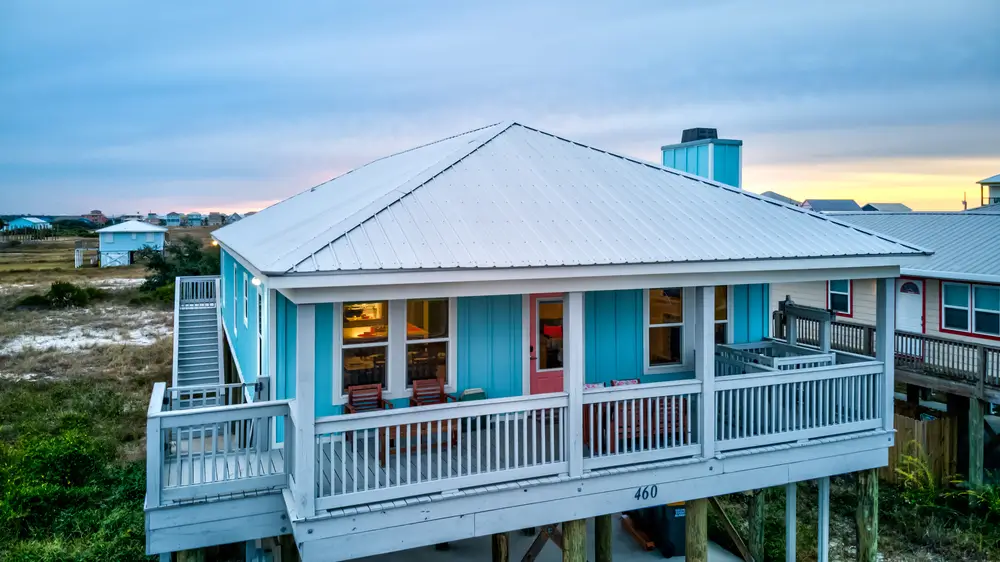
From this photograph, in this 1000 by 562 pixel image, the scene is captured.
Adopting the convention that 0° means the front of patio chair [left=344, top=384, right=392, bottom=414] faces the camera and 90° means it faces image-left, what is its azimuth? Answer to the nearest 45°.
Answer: approximately 0°

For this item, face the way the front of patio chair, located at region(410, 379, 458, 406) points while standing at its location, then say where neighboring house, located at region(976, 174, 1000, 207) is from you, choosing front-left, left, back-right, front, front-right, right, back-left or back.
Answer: back-left

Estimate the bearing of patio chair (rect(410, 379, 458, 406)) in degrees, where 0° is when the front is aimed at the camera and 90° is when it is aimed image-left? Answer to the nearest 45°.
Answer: approximately 0°

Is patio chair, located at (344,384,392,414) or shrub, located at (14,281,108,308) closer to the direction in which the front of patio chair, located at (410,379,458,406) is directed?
the patio chair

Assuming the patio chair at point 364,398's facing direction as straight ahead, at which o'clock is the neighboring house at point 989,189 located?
The neighboring house is roughly at 8 o'clock from the patio chair.

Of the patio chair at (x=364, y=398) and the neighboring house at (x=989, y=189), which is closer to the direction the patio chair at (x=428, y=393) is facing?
the patio chair

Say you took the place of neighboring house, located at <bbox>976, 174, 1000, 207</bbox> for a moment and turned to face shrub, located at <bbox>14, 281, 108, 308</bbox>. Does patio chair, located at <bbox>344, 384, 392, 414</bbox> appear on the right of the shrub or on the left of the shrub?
left

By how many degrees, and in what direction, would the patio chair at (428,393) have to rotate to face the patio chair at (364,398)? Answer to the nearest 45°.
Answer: approximately 90° to its right

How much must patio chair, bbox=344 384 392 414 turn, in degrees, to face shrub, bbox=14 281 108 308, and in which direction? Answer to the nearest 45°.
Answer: approximately 135° to its right

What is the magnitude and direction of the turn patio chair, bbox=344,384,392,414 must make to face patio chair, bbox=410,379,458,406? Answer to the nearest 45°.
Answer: approximately 90° to its left

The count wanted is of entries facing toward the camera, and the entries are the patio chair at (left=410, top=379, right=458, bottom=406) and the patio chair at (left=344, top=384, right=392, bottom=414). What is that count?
2

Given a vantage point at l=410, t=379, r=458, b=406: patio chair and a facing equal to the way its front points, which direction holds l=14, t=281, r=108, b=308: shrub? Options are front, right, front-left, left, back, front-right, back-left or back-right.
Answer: back-right

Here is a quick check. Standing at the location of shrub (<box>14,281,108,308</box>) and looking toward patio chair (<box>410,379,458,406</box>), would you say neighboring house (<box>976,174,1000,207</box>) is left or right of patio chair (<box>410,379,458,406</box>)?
left
